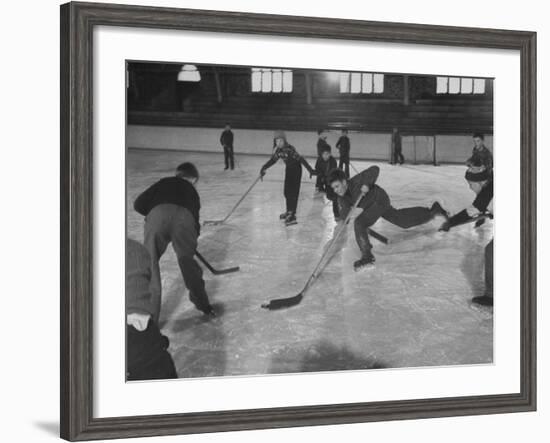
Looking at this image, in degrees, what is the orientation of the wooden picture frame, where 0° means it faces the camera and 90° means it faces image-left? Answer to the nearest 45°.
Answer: approximately 315°
